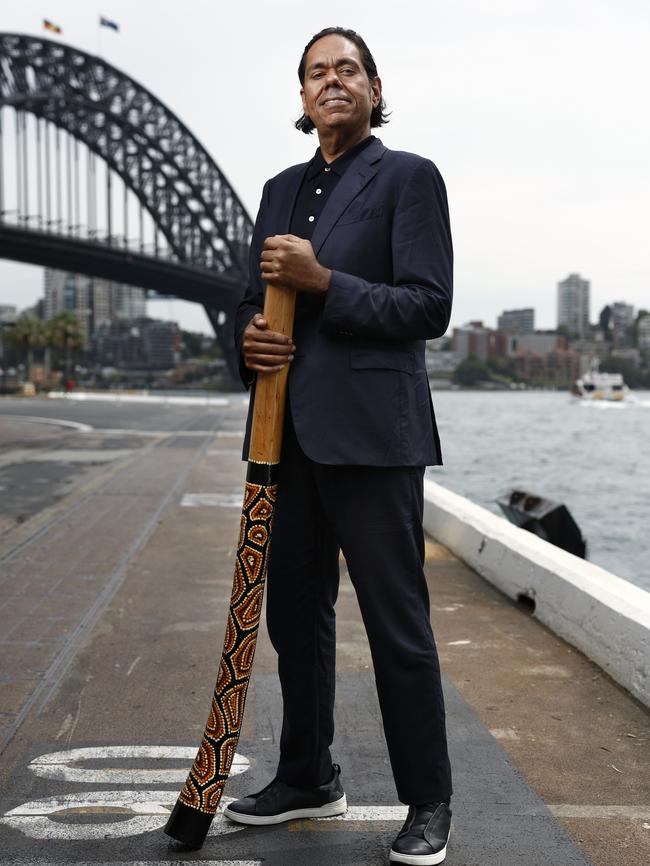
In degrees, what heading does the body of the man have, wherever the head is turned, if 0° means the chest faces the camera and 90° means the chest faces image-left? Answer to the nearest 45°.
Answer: approximately 45°

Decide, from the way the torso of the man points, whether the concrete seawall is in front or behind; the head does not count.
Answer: behind

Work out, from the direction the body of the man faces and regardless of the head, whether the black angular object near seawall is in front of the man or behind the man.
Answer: behind
